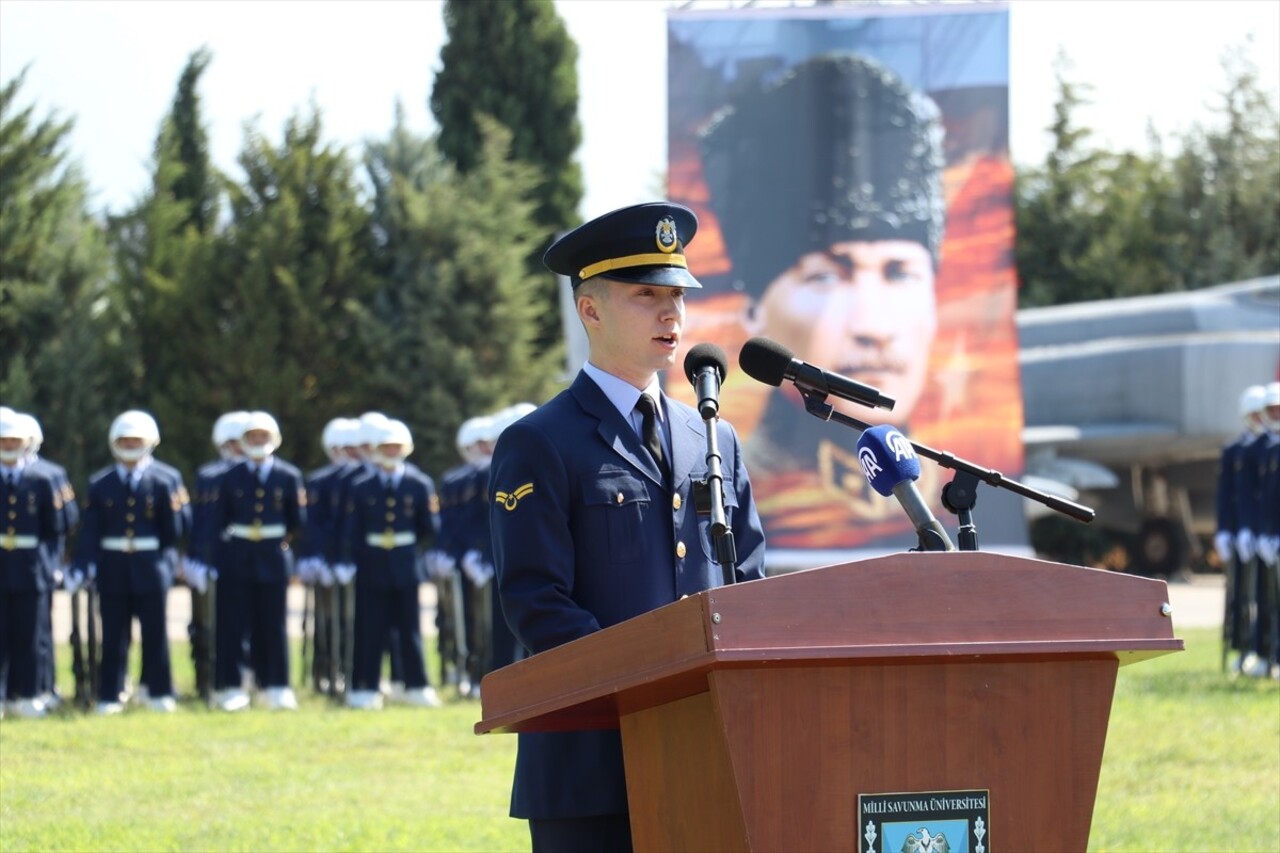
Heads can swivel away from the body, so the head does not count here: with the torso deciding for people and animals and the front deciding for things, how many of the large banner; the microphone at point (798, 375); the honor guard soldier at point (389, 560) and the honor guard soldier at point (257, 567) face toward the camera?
3

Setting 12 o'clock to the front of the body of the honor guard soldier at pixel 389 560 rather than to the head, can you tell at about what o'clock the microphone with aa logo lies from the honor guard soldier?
The microphone with aa logo is roughly at 12 o'clock from the honor guard soldier.

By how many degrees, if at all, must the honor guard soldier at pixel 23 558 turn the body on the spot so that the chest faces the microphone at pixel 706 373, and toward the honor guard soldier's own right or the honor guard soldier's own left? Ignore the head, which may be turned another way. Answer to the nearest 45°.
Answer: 0° — they already face it

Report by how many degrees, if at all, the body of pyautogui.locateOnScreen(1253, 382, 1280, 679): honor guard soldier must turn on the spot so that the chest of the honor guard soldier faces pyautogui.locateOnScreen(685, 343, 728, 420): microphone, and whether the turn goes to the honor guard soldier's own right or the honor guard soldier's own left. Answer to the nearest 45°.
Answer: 0° — they already face it

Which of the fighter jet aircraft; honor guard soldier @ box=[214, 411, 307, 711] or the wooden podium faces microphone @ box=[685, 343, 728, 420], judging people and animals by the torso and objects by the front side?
the honor guard soldier

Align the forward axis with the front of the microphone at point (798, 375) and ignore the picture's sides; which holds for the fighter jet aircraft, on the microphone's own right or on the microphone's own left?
on the microphone's own right

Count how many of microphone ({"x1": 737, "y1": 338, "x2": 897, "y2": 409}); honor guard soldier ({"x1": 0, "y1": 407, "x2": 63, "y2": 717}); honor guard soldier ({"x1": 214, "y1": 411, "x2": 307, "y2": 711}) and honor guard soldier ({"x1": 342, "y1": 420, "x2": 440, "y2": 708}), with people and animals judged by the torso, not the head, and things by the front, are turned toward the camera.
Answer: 3

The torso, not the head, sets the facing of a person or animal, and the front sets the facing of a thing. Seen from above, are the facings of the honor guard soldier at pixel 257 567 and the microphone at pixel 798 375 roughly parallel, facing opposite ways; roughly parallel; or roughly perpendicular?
roughly perpendicular

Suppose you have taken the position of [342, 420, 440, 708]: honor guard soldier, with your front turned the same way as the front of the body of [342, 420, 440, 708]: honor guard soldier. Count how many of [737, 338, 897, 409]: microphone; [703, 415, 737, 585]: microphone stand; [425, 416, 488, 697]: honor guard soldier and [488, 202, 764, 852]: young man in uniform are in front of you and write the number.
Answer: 3
